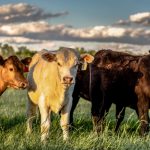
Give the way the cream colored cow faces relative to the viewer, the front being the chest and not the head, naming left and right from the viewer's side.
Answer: facing the viewer and to the right of the viewer

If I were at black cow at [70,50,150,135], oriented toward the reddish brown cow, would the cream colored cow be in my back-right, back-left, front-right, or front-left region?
front-left

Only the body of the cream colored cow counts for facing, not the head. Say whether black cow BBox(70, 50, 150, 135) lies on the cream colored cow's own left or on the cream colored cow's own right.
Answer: on the cream colored cow's own left
